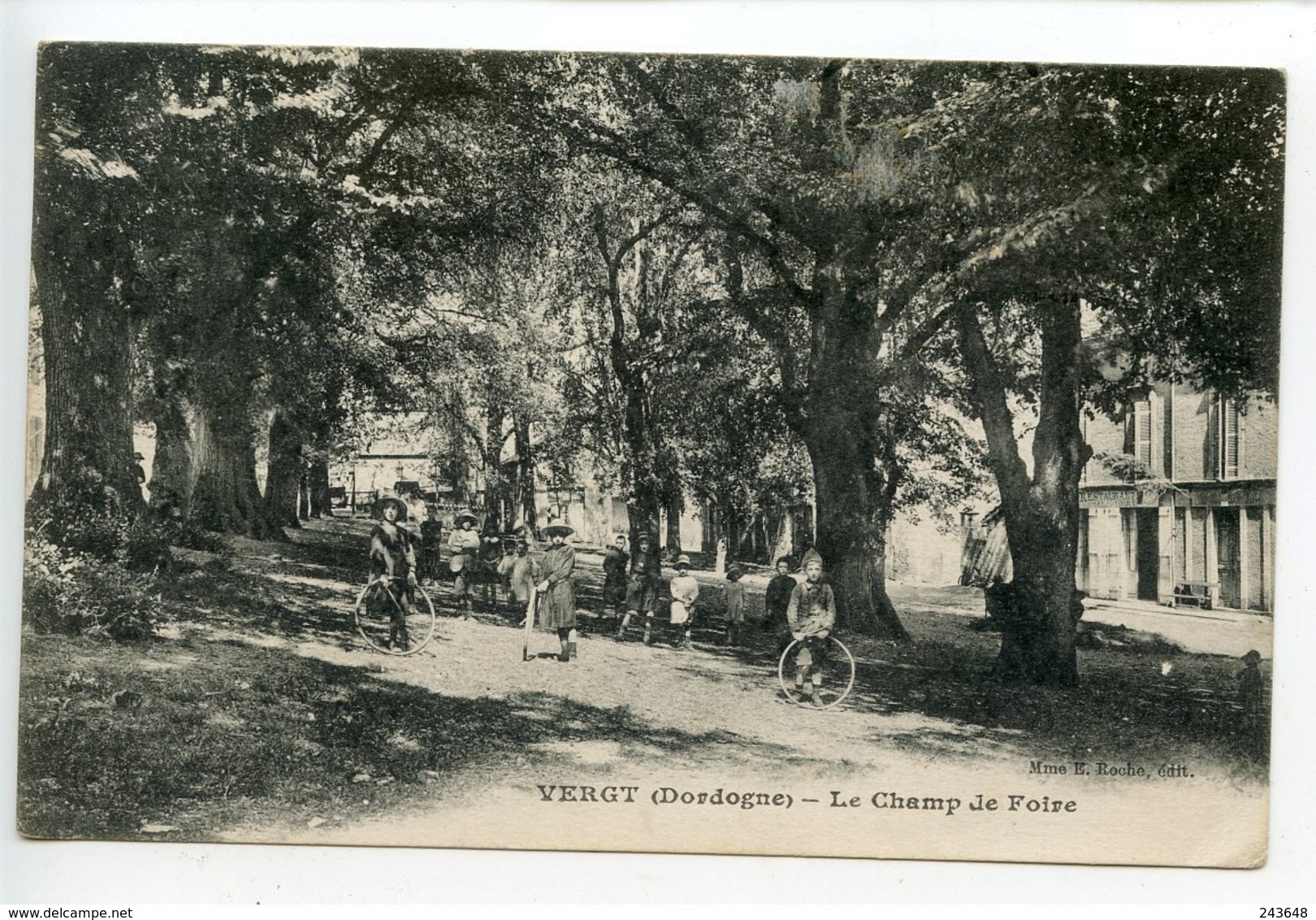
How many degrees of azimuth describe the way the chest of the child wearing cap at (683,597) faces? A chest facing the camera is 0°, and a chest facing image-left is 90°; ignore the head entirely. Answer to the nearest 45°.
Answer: approximately 0°

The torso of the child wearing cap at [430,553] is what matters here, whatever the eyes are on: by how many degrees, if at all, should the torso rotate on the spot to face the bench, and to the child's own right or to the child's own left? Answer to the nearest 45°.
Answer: approximately 90° to the child's own left

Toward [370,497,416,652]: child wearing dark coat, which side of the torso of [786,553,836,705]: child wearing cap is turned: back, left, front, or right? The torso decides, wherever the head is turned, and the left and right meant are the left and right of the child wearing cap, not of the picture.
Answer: right

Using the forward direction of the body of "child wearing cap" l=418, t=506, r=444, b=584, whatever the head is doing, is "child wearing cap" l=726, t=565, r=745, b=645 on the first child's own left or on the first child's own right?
on the first child's own left

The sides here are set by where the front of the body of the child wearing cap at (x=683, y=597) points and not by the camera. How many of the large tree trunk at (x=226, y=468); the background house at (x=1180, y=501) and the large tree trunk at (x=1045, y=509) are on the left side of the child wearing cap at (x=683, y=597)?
2

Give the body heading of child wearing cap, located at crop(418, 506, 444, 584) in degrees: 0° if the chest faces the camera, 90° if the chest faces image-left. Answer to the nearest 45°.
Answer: approximately 0°

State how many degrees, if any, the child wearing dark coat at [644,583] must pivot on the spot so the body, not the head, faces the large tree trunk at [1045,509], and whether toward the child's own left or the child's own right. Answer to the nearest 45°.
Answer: approximately 90° to the child's own left
